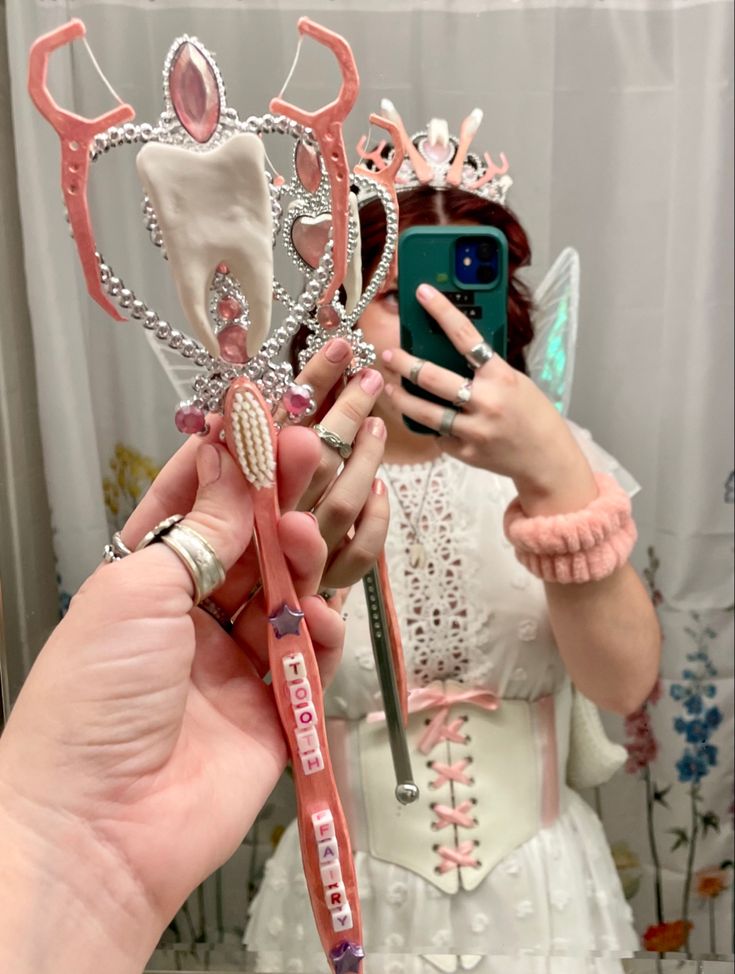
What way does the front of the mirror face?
toward the camera
